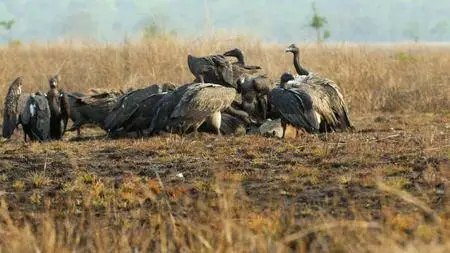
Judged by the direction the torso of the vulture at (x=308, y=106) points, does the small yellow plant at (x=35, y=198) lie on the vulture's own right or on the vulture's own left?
on the vulture's own left

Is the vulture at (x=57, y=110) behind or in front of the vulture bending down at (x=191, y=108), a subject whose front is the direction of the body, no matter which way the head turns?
behind

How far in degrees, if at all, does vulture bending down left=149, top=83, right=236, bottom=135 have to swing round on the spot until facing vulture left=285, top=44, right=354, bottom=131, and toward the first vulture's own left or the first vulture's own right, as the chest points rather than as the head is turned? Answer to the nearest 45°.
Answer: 0° — it already faces it

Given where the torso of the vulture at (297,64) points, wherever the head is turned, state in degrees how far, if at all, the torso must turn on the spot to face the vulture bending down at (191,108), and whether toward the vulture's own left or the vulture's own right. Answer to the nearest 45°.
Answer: approximately 45° to the vulture's own left

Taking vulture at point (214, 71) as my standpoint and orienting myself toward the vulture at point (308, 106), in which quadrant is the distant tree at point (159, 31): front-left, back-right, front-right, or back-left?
back-left

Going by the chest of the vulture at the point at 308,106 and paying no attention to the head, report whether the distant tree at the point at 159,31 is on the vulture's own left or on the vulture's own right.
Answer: on the vulture's own right

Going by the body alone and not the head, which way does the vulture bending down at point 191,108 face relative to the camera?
to the viewer's right

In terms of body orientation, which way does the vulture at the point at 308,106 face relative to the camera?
to the viewer's left

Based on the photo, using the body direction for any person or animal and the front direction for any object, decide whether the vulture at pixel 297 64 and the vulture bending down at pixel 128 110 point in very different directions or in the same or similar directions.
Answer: very different directions

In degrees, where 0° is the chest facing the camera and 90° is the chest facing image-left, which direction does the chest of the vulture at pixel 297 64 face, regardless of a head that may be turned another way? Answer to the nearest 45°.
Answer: approximately 90°

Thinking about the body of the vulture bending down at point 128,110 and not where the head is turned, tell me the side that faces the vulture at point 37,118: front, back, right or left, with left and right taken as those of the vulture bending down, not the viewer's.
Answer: back

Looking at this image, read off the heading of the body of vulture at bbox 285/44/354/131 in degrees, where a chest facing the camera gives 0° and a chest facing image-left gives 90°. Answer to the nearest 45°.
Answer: approximately 90°
